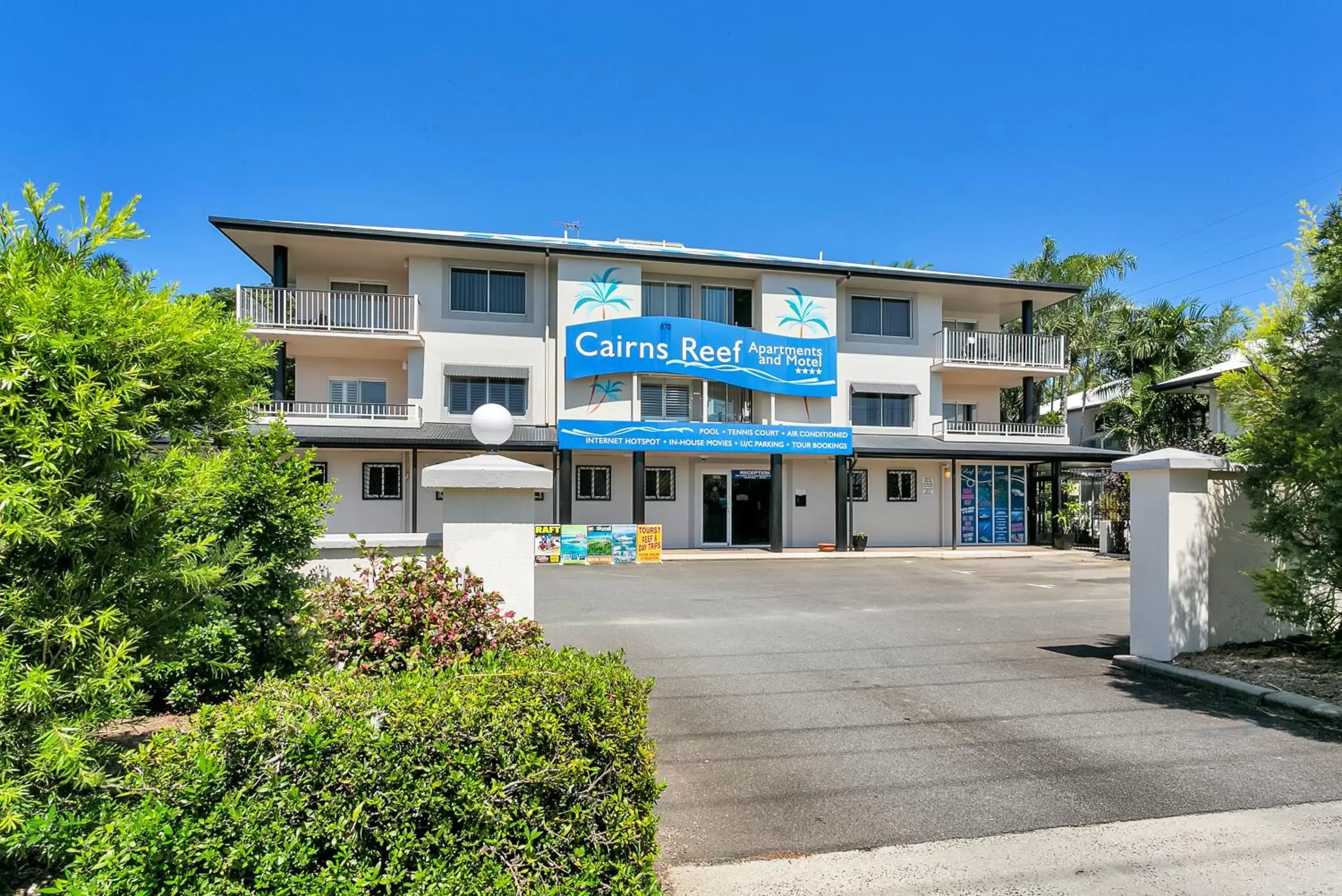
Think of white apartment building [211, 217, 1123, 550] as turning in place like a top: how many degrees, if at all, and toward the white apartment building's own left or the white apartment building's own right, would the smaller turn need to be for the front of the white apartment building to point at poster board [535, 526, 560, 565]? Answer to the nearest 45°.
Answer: approximately 45° to the white apartment building's own right

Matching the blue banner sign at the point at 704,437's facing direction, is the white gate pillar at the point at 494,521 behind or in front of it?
in front

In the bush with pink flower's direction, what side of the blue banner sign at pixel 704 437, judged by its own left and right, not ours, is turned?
front

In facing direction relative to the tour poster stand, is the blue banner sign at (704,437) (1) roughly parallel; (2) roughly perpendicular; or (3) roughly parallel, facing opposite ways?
roughly parallel

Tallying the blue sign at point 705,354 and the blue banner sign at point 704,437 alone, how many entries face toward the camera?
2

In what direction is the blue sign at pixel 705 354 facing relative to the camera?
toward the camera

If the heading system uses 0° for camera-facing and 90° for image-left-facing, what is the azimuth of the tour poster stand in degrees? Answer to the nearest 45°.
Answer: approximately 0°

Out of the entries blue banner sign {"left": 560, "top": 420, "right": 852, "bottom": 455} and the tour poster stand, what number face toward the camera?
2

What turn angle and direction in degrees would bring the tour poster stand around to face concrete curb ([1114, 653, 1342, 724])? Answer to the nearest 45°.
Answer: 0° — it already faces it

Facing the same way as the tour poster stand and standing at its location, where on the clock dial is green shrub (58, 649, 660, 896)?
The green shrub is roughly at 12 o'clock from the tour poster stand.

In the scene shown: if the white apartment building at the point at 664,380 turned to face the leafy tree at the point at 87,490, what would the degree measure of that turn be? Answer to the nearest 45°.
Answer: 0° — it already faces it

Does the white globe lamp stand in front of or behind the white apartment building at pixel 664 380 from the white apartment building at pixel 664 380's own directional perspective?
in front

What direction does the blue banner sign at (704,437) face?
toward the camera

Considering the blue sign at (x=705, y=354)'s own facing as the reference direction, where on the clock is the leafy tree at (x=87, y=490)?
The leafy tree is roughly at 12 o'clock from the blue sign.
